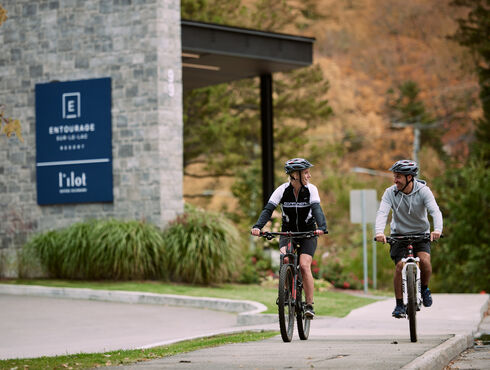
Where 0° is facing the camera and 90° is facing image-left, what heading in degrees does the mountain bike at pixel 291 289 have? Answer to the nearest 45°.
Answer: approximately 0°

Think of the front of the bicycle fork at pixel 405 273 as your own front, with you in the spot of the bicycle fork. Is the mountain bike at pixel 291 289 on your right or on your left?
on your right

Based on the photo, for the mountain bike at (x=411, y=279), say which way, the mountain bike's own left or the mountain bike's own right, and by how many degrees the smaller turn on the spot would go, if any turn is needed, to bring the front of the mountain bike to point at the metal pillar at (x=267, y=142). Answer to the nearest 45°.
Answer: approximately 180°

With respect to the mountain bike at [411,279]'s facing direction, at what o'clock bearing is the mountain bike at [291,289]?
the mountain bike at [291,289] is roughly at 3 o'clock from the mountain bike at [411,279].

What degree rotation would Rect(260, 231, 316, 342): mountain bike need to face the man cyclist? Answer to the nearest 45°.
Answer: approximately 90° to its left

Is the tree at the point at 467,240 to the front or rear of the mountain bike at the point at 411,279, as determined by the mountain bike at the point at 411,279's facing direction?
to the rear

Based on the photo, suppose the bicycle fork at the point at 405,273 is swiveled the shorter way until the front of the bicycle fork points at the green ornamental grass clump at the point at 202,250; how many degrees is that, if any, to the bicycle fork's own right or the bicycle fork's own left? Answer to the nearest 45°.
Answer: approximately 135° to the bicycle fork's own right
